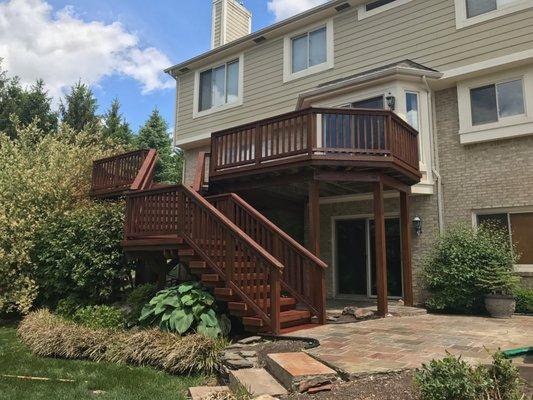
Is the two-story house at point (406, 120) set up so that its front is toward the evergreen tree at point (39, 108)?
no

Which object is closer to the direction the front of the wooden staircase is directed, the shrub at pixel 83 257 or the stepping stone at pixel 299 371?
the stepping stone

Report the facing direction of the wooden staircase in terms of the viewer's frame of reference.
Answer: facing the viewer and to the right of the viewer

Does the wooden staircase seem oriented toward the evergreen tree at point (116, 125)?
no

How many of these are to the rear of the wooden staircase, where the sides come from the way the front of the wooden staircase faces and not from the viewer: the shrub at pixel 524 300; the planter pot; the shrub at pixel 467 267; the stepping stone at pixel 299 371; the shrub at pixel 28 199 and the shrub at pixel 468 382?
1

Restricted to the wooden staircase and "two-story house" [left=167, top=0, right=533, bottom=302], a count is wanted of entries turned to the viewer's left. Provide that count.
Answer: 0

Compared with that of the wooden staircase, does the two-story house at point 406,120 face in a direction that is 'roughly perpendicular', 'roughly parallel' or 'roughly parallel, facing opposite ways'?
roughly perpendicular

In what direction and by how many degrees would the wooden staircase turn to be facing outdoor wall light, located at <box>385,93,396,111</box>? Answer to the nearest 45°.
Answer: approximately 90° to its left

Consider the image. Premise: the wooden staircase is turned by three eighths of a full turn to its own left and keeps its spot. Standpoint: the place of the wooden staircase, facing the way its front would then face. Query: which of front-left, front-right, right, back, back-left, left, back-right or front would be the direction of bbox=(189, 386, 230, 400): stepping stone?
back

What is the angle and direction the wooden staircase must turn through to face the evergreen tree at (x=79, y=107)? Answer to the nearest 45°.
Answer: approximately 180°
